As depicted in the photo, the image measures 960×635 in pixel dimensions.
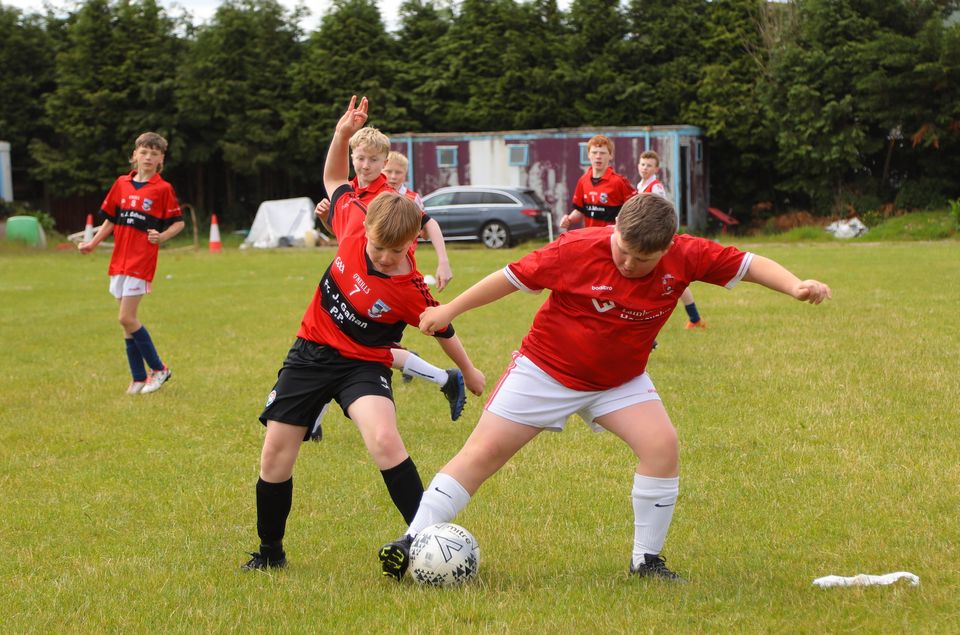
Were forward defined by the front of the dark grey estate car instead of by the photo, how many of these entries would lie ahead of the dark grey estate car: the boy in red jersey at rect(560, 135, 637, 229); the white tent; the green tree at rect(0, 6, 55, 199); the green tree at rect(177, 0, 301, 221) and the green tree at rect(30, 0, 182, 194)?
4

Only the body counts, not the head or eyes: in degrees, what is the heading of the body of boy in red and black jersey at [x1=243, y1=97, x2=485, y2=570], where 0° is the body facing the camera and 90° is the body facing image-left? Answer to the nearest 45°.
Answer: approximately 0°

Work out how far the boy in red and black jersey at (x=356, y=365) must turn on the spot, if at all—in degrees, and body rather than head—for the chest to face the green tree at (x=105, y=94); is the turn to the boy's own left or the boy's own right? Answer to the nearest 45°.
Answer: approximately 180°

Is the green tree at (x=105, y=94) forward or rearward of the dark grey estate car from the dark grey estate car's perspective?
forward

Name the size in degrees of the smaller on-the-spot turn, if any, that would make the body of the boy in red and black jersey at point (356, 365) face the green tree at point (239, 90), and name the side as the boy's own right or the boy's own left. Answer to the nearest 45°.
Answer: approximately 180°
